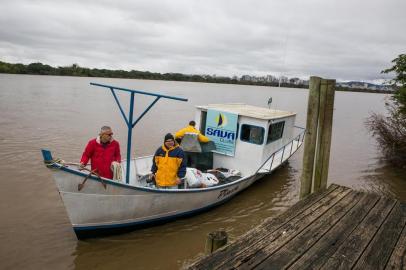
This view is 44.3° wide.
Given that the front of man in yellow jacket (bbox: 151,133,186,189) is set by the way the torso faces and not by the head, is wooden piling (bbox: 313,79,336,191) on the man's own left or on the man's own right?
on the man's own left

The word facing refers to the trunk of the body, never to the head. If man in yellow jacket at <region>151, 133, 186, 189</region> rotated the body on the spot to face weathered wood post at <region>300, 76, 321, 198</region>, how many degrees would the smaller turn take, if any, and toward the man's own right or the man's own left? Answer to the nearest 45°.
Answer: approximately 45° to the man's own left

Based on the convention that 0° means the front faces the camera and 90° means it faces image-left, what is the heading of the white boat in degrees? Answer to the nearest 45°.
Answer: approximately 45°

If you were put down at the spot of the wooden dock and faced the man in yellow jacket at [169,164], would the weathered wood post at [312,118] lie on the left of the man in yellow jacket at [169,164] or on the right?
right

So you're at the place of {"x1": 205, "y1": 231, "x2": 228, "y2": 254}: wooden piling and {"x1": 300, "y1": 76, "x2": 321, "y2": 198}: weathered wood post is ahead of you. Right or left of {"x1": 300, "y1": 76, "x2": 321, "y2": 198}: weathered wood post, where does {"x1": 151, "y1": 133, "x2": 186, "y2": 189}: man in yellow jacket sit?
left

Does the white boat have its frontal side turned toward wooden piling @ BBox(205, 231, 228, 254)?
no

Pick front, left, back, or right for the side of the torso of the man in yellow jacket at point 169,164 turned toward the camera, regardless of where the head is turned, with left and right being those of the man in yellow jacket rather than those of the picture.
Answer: front
